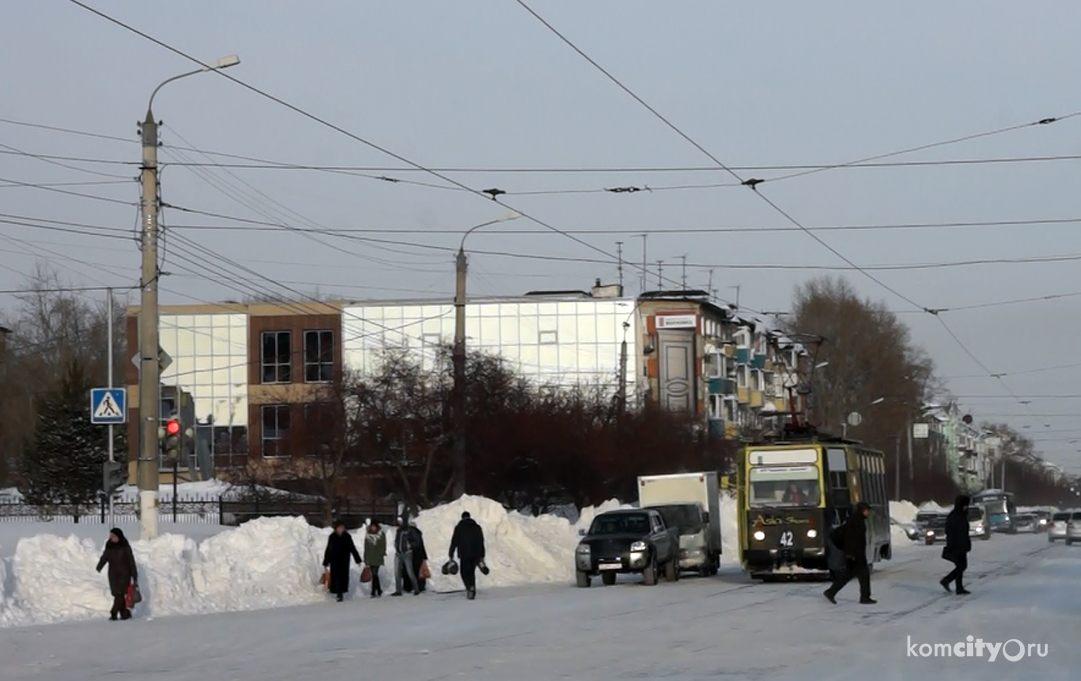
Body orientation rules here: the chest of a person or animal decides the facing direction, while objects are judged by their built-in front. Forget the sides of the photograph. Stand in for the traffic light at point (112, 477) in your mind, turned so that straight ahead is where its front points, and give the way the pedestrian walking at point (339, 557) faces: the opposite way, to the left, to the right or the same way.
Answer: to the right

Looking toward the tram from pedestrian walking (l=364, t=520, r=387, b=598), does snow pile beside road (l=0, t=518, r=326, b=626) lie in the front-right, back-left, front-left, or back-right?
back-right

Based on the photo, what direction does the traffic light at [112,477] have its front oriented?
to the viewer's right

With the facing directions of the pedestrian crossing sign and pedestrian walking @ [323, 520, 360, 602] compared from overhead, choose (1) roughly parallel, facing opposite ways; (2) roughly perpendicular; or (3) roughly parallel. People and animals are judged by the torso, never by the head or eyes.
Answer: roughly parallel

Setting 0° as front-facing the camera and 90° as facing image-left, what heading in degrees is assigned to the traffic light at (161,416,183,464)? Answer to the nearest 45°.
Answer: approximately 0°

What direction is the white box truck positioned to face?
toward the camera

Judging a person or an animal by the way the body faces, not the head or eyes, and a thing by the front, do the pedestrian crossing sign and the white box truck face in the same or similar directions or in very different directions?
same or similar directions

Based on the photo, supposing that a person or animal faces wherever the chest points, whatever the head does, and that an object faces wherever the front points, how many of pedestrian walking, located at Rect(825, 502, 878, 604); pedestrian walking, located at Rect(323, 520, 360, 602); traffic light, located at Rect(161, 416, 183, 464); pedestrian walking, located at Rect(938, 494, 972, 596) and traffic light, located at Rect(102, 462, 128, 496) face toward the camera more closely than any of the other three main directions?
2

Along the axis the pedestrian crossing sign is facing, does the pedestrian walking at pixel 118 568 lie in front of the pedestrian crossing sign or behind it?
in front

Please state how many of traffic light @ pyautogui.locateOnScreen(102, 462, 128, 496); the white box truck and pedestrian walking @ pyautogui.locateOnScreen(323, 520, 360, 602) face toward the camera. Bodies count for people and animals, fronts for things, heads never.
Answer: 2

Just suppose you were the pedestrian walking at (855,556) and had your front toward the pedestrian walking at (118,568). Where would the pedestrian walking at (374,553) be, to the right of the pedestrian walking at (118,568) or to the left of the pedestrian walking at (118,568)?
right

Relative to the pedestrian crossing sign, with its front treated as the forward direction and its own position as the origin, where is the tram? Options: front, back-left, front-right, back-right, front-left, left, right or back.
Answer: left

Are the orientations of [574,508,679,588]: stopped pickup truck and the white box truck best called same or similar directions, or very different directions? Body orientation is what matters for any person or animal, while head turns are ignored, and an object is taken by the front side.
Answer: same or similar directions

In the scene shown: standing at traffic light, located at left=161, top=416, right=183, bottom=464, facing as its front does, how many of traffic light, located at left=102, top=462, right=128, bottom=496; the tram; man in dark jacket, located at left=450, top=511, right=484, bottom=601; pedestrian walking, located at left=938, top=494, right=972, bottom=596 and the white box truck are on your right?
1

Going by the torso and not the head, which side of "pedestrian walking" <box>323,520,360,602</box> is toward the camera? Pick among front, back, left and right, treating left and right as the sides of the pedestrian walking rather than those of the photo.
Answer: front
